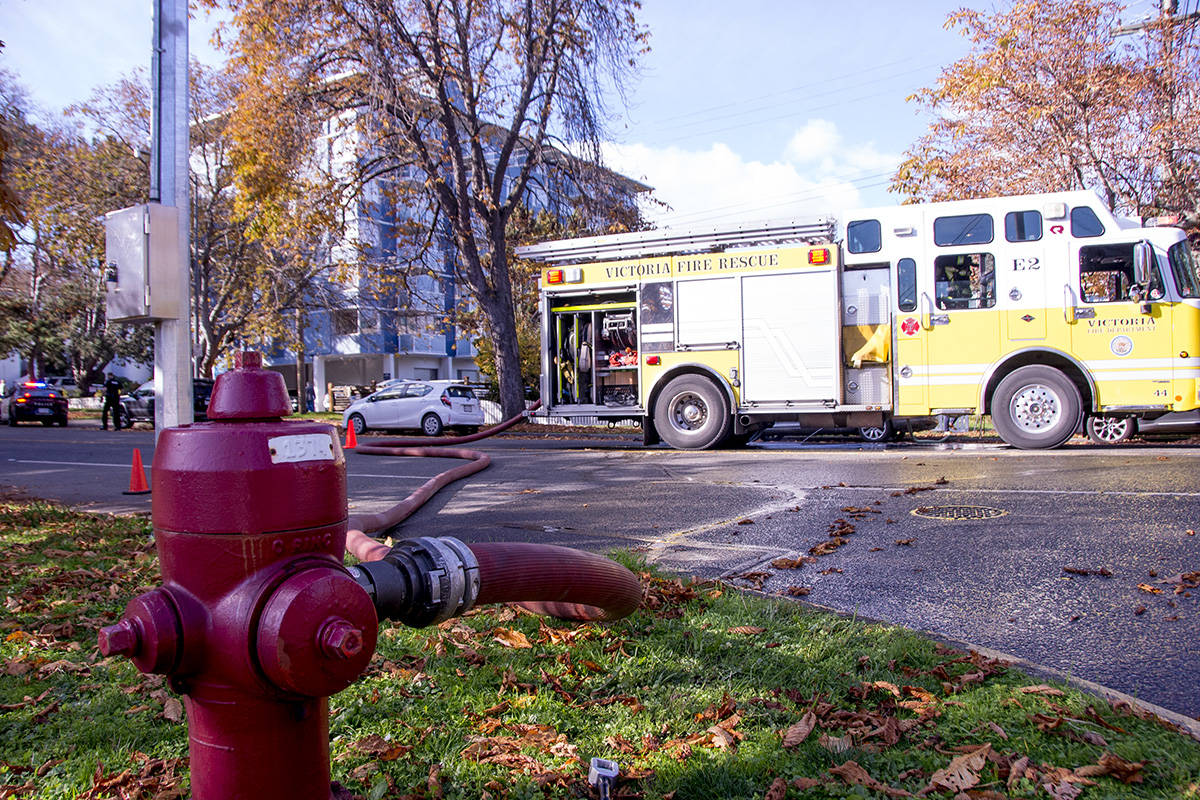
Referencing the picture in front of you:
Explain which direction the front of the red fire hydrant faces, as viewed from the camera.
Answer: facing the viewer and to the right of the viewer

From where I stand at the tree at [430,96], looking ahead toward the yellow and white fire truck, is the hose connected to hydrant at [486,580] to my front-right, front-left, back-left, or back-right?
front-right

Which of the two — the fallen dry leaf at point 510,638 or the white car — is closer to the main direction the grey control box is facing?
the fallen dry leaf

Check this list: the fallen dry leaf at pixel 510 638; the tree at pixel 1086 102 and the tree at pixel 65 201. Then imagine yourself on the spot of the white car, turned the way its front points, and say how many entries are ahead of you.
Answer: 1

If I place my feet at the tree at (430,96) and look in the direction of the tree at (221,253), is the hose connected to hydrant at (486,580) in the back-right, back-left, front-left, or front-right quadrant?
back-left

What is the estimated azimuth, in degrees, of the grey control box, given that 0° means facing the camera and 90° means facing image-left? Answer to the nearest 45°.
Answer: approximately 45°

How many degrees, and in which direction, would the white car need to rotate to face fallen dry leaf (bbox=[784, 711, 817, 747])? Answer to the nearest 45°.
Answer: approximately 135° to its left

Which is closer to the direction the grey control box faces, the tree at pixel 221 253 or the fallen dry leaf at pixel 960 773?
the fallen dry leaf

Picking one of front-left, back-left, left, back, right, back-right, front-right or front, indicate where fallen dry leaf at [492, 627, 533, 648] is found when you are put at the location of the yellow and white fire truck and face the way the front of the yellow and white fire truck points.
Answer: right

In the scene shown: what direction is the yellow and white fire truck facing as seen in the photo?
to the viewer's right

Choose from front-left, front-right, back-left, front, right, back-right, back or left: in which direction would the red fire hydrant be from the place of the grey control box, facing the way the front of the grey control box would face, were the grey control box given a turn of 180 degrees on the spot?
back-right

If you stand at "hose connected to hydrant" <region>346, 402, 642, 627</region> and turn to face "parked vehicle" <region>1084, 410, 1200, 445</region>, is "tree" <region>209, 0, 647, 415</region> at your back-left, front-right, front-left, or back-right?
front-left

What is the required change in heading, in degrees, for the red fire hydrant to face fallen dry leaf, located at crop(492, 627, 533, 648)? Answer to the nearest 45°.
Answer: approximately 90° to its left
